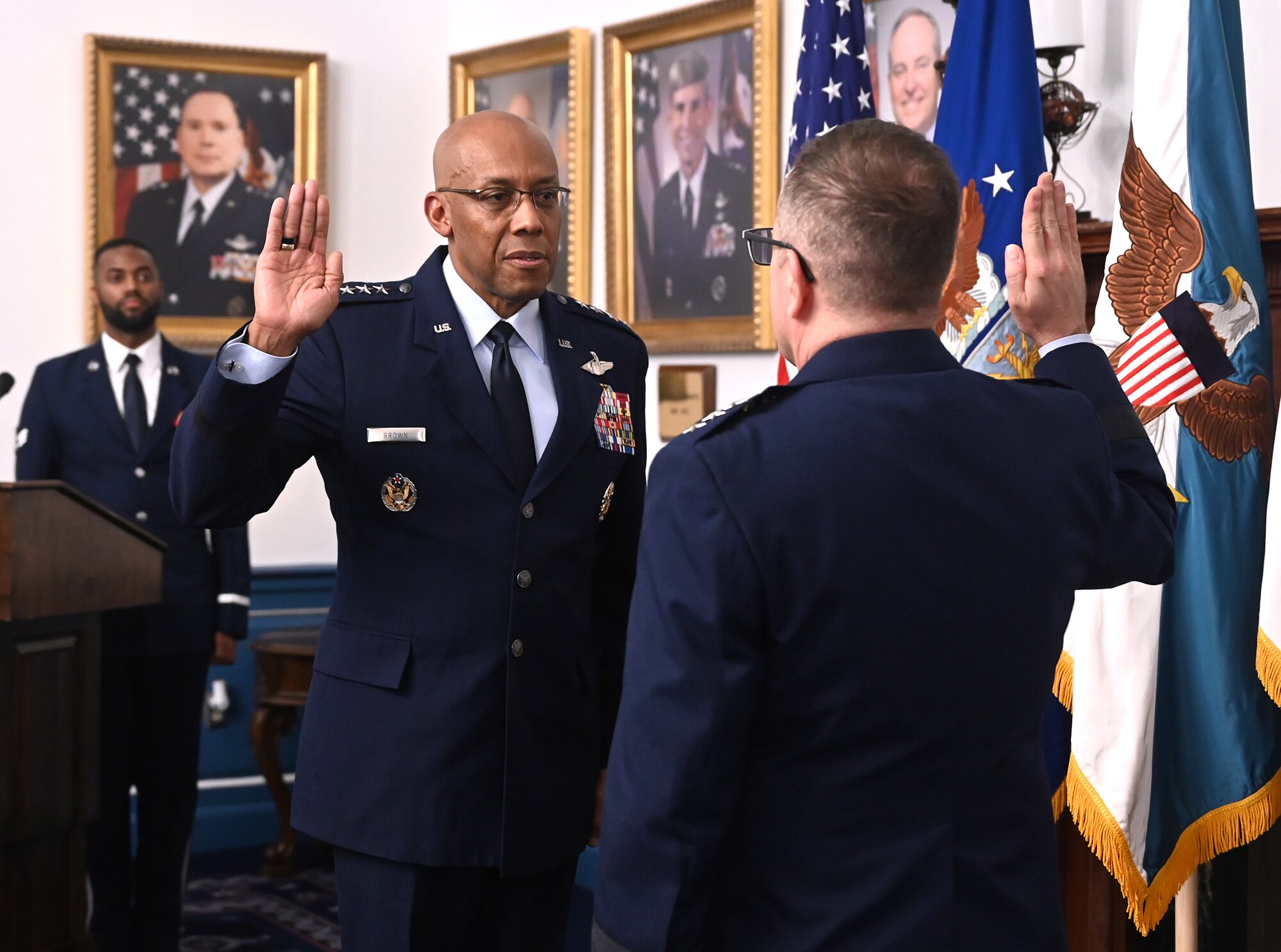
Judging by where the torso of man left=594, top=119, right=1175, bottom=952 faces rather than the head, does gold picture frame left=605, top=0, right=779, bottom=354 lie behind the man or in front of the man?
in front

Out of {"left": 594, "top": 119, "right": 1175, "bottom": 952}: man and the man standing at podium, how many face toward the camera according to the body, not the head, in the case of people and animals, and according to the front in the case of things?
1

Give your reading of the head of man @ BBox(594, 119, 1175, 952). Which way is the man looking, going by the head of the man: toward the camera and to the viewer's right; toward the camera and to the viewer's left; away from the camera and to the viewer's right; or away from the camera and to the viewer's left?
away from the camera and to the viewer's left

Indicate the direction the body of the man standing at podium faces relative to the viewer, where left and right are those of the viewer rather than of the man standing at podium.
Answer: facing the viewer

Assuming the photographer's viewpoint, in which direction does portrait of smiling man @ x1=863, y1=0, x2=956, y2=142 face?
facing the viewer and to the left of the viewer

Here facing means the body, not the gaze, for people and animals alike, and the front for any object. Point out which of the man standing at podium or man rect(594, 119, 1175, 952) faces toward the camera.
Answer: the man standing at podium

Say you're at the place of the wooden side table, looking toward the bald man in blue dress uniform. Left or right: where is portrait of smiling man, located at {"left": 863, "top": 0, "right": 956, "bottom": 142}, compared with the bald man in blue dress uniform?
left

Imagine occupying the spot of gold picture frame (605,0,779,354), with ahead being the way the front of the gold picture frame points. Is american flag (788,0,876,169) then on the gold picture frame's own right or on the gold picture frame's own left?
on the gold picture frame's own left

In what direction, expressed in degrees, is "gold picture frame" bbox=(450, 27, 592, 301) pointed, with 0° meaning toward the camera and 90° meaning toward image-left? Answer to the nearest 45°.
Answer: approximately 45°

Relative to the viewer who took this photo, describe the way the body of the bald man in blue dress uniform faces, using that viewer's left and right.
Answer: facing the viewer and to the right of the viewer

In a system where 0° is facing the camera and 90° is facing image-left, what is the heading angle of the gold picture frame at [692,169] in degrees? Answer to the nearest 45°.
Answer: approximately 45°

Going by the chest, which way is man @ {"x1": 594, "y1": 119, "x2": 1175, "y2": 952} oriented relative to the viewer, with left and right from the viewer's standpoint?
facing away from the viewer and to the left of the viewer

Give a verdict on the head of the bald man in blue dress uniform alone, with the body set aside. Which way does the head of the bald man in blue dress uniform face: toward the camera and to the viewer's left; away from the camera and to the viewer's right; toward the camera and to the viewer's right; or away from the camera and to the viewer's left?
toward the camera and to the viewer's right
